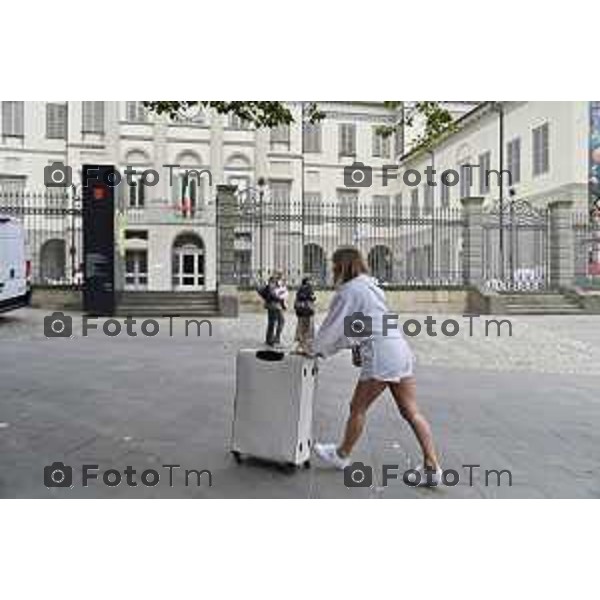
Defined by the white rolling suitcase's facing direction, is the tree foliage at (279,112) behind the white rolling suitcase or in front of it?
behind

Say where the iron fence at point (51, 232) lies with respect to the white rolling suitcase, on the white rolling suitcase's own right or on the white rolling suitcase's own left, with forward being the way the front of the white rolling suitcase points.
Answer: on the white rolling suitcase's own right

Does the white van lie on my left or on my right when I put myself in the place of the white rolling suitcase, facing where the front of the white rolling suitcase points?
on my right

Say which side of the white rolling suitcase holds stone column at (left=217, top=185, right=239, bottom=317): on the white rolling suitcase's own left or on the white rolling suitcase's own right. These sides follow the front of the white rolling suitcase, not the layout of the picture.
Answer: on the white rolling suitcase's own right

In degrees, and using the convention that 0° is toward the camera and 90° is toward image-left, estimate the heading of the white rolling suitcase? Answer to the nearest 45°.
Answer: approximately 45°

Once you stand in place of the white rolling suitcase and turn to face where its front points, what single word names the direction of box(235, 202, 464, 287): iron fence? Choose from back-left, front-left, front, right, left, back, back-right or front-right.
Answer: back-right

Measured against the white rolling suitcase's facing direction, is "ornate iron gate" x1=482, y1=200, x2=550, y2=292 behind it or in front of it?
behind
